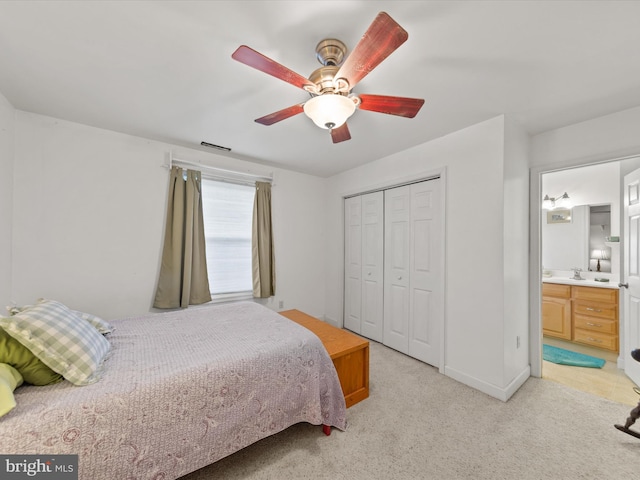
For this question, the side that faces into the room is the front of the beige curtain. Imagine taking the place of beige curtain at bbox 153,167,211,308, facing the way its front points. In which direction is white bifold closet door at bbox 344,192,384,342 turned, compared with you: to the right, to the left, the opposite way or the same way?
to the right

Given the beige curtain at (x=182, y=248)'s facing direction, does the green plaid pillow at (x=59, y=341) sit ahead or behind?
ahead

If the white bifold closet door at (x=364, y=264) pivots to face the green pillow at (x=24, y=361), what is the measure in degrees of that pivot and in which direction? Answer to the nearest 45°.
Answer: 0° — it already faces it

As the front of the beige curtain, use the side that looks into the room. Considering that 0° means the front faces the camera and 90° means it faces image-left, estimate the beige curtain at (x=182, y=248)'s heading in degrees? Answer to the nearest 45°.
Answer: approximately 0°

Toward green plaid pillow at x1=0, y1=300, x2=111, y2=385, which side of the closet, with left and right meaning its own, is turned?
front

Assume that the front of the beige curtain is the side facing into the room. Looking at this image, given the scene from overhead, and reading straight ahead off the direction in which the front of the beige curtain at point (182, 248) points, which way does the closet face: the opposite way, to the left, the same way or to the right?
to the right

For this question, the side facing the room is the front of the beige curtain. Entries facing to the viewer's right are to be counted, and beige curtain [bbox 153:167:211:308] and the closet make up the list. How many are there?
0

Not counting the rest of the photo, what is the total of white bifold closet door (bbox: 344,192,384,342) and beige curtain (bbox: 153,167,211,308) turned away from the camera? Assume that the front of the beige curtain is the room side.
0

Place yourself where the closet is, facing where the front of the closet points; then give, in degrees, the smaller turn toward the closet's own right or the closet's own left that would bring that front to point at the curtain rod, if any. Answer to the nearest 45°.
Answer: approximately 45° to the closet's own right

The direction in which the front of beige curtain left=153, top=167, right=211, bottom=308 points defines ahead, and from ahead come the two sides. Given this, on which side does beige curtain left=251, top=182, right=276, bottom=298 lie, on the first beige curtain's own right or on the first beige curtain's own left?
on the first beige curtain's own left

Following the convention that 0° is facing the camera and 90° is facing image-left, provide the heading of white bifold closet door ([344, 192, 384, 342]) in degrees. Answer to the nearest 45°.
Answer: approximately 45°

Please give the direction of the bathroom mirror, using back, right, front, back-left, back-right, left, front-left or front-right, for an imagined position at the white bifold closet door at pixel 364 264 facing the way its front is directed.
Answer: back-left
